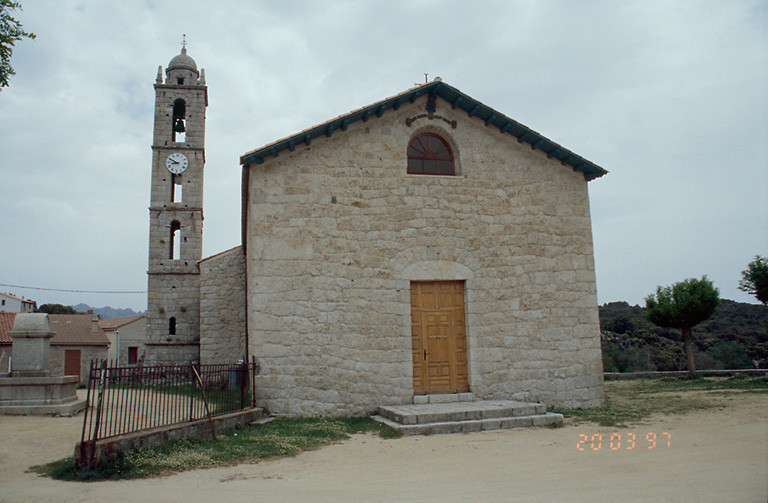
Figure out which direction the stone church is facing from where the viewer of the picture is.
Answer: facing the viewer

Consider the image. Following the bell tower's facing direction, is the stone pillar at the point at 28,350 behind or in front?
in front

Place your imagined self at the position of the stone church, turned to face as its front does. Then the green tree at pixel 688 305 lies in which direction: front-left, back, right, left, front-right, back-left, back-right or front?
back-left

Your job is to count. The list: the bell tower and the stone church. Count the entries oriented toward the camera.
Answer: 2

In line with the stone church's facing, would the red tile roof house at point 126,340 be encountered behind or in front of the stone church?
behind

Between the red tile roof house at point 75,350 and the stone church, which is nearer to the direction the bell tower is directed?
the stone church

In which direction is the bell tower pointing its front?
toward the camera

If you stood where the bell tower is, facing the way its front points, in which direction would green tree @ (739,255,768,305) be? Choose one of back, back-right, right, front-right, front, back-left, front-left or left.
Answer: front-left

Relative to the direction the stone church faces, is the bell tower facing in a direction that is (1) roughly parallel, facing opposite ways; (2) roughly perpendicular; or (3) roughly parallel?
roughly parallel

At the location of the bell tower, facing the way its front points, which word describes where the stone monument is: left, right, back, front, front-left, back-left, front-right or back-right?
front

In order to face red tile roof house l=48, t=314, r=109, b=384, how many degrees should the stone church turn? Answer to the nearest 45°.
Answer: approximately 135° to its right

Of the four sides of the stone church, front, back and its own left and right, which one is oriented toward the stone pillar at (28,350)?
right
